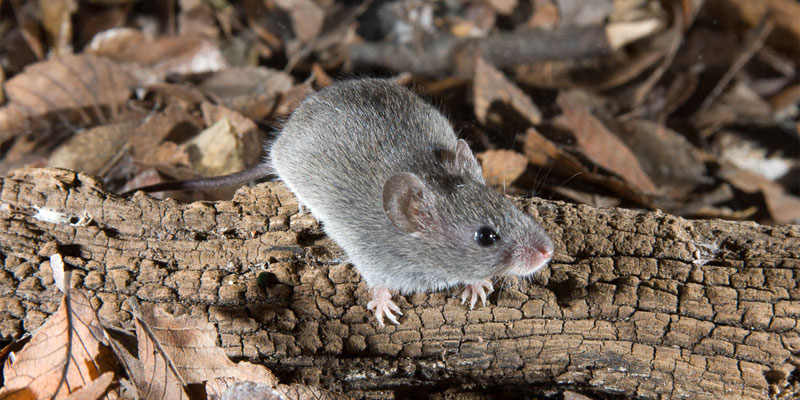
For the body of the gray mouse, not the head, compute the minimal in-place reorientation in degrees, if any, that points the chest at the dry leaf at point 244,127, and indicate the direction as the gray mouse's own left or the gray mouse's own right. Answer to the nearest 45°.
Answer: approximately 180°

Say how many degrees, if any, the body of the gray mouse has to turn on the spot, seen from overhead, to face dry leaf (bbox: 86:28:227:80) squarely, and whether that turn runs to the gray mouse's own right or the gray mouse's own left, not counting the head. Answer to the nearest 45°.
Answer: approximately 180°

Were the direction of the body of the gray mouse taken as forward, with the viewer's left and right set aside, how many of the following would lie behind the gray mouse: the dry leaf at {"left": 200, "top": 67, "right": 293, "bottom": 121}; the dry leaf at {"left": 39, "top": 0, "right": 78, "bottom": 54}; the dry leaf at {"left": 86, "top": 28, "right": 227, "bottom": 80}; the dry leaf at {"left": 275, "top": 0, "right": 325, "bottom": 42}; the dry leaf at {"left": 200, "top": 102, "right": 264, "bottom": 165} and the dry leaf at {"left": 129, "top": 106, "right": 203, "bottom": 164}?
6

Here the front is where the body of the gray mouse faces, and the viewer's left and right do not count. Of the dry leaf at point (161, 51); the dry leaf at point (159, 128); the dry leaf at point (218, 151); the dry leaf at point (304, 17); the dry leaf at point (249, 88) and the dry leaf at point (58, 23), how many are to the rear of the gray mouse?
6

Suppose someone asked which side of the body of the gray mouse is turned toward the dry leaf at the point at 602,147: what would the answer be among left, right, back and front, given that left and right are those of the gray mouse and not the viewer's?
left

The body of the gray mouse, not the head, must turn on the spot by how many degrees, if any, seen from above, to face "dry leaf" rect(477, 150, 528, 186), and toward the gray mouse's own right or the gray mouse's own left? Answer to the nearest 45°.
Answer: approximately 90° to the gray mouse's own left

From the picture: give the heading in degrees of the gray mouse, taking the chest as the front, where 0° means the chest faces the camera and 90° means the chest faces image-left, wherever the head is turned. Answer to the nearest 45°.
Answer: approximately 315°

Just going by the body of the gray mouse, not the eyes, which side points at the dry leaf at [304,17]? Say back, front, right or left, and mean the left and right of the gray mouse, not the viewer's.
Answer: back
